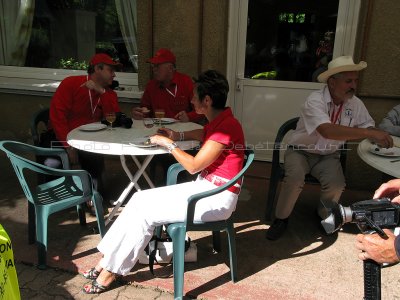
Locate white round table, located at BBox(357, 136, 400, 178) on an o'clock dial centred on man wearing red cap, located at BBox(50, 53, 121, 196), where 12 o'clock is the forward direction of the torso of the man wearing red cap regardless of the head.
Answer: The white round table is roughly at 12 o'clock from the man wearing red cap.

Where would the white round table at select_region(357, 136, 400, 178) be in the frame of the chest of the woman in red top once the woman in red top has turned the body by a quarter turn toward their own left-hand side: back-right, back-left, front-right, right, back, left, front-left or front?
left

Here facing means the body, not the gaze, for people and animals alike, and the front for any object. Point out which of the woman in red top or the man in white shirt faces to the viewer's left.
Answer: the woman in red top

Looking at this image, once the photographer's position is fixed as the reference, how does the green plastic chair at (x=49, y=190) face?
facing away from the viewer and to the right of the viewer

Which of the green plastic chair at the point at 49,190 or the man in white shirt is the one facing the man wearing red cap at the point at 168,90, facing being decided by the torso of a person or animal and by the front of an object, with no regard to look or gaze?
the green plastic chair

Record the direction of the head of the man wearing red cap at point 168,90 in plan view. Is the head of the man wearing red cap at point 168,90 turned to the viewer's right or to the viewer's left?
to the viewer's left

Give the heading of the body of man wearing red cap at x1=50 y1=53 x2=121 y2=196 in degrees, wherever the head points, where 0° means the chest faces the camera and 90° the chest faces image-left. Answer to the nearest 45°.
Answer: approximately 315°

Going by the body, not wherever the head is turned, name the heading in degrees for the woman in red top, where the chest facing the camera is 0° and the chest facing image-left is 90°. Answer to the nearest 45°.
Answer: approximately 90°

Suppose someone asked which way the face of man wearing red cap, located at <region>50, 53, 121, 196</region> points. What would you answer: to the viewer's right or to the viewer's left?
to the viewer's right
